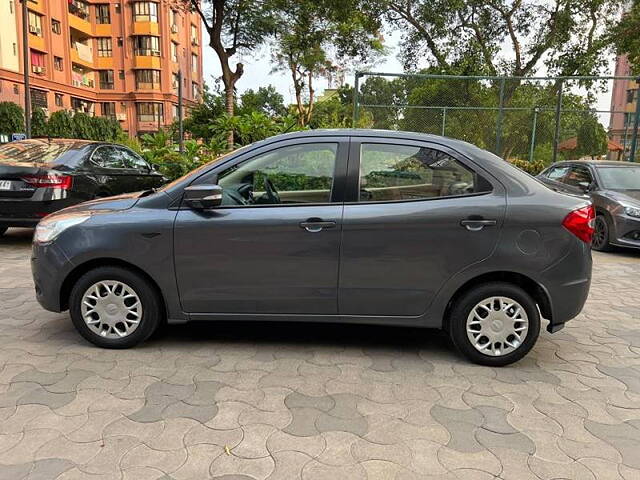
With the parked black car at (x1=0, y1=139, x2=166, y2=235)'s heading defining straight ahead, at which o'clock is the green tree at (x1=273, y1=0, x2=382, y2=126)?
The green tree is roughly at 12 o'clock from the parked black car.

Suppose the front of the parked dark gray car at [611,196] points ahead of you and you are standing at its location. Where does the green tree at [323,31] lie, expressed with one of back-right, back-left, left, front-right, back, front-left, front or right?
back

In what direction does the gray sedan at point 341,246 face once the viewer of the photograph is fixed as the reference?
facing to the left of the viewer

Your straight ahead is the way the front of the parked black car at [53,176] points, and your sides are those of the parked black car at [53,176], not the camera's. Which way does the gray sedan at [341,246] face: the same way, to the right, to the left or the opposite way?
to the left

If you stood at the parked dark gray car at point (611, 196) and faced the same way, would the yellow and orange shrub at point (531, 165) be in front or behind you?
behind

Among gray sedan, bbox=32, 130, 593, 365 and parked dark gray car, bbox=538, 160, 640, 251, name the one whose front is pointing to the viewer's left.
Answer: the gray sedan

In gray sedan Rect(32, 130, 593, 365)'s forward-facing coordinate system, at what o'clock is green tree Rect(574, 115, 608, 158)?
The green tree is roughly at 4 o'clock from the gray sedan.

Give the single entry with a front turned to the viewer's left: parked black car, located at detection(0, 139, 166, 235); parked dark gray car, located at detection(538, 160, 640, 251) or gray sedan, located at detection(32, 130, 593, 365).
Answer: the gray sedan

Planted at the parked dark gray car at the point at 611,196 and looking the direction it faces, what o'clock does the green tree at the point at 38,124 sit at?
The green tree is roughly at 5 o'clock from the parked dark gray car.

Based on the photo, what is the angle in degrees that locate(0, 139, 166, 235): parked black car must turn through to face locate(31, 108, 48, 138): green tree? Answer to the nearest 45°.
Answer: approximately 45° to its left

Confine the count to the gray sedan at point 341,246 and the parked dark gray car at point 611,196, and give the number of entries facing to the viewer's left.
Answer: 1

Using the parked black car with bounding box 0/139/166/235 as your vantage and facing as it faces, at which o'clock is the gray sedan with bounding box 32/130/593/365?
The gray sedan is roughly at 4 o'clock from the parked black car.

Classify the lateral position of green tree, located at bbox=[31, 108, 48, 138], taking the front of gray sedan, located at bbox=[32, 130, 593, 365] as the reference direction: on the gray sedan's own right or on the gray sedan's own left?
on the gray sedan's own right

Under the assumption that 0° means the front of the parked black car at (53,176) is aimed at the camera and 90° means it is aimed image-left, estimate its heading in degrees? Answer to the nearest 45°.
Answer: approximately 225°

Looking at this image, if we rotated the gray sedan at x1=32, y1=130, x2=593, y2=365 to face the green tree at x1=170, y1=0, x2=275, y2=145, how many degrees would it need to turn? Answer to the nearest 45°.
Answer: approximately 90° to its right
